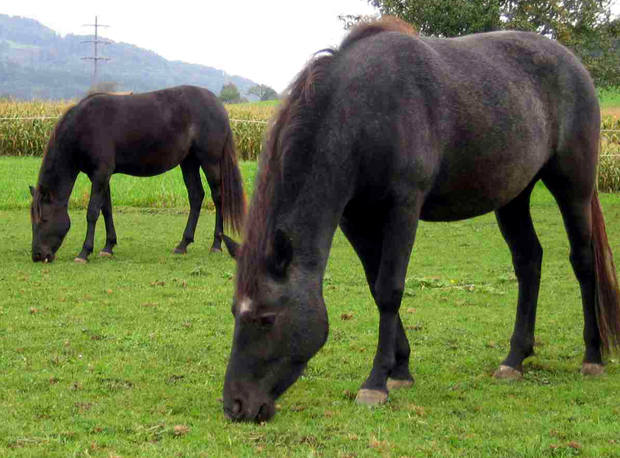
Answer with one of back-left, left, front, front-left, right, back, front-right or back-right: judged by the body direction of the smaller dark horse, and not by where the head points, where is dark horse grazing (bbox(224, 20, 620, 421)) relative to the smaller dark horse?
left

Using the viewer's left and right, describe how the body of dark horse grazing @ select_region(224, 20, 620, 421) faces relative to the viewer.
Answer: facing the viewer and to the left of the viewer

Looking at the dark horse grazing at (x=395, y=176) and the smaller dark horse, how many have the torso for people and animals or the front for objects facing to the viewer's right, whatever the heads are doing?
0

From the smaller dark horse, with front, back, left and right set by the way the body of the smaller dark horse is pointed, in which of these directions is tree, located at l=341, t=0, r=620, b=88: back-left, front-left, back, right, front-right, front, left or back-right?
back-right

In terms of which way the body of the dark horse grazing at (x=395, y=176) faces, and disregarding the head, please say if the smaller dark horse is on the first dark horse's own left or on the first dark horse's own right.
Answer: on the first dark horse's own right

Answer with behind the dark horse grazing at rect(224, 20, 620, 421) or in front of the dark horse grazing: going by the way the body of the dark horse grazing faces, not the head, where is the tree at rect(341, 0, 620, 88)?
behind

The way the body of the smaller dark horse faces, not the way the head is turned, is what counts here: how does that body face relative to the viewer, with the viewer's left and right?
facing to the left of the viewer

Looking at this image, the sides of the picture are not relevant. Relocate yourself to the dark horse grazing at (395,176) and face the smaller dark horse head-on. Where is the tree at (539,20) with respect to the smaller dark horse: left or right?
right

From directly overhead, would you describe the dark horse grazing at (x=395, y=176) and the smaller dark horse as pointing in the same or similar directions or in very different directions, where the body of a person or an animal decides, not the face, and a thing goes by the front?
same or similar directions
